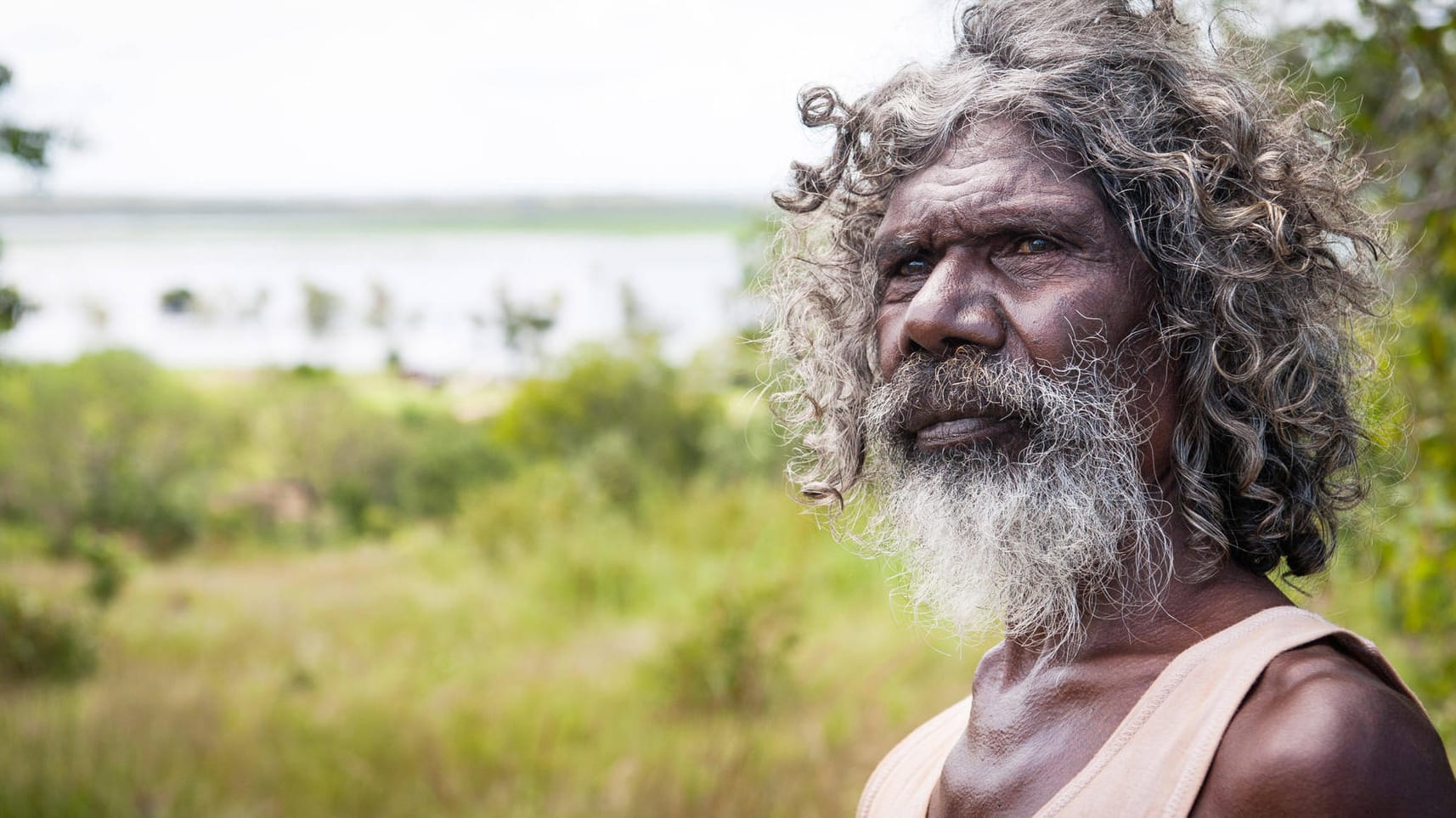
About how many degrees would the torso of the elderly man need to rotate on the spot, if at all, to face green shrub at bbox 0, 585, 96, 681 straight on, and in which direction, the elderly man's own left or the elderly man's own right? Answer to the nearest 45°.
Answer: approximately 90° to the elderly man's own right

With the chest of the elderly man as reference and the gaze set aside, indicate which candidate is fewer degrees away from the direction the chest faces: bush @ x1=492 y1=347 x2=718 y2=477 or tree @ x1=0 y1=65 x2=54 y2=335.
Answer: the tree

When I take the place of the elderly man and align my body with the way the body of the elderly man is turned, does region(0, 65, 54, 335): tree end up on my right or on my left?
on my right

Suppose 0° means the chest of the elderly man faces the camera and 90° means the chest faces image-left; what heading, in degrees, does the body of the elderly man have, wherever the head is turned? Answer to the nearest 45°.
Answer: approximately 45°

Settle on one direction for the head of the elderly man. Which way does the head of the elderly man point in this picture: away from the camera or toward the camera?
toward the camera

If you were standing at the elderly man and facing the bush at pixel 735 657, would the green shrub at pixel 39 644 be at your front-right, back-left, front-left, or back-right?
front-left

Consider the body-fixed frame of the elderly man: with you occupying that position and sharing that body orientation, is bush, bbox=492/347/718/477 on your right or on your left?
on your right

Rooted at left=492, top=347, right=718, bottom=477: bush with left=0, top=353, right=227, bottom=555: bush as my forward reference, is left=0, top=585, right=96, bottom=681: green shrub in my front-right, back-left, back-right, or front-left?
front-left

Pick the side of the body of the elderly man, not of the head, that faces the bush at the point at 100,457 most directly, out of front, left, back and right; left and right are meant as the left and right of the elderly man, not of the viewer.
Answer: right
